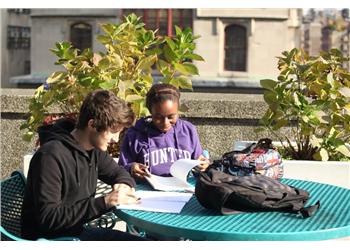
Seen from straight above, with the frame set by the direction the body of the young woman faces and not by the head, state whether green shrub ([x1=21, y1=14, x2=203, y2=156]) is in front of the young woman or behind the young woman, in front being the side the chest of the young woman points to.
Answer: behind

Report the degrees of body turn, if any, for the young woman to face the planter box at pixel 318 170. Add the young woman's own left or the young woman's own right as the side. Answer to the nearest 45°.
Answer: approximately 135° to the young woman's own left

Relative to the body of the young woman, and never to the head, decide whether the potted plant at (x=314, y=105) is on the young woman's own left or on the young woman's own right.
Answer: on the young woman's own left

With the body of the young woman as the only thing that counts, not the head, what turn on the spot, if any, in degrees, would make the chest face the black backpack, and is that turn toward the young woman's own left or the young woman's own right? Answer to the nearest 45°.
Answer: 0° — they already face it

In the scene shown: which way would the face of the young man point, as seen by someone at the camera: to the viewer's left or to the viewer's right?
to the viewer's right

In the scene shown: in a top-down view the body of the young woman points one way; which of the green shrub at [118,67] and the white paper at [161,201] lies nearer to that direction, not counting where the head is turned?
the white paper

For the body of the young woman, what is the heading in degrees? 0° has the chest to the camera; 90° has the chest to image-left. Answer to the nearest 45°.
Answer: approximately 0°

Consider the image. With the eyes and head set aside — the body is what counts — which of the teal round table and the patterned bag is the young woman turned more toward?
the teal round table

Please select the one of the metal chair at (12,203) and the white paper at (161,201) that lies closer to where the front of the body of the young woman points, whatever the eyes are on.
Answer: the white paper

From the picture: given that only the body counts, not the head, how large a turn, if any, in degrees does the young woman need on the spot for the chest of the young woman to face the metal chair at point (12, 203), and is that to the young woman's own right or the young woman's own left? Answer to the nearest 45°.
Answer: approximately 45° to the young woman's own right
